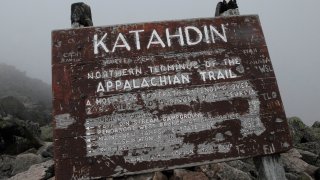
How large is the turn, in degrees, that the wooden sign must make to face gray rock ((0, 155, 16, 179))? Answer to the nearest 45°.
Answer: approximately 135° to its right

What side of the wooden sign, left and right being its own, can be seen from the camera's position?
front

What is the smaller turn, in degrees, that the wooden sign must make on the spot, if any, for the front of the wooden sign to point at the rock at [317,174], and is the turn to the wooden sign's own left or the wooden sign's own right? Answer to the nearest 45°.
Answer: approximately 135° to the wooden sign's own left

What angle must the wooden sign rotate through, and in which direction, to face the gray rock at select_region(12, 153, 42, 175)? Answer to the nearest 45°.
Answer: approximately 135° to its right

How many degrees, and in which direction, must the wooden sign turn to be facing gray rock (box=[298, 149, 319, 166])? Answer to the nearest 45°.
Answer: approximately 135° to its left
